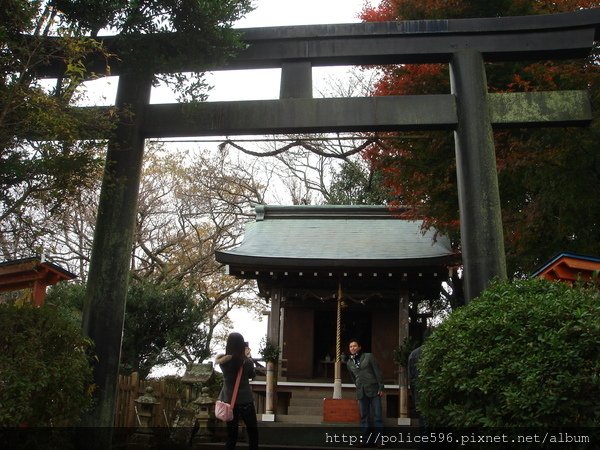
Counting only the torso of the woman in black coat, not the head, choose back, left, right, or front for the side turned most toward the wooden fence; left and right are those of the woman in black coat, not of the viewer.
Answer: left

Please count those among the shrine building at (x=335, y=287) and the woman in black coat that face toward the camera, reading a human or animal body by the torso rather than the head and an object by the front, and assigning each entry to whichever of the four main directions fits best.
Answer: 1

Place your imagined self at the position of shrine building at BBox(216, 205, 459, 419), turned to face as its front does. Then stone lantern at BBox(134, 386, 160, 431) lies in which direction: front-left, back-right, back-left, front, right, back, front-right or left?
front-right

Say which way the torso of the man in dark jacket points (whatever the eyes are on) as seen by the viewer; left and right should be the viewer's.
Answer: facing the viewer and to the left of the viewer

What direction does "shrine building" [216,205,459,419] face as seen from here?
toward the camera

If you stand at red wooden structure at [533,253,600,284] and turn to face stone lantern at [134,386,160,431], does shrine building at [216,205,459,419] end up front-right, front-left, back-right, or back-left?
front-right

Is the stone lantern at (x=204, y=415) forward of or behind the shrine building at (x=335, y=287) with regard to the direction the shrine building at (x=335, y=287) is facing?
forward

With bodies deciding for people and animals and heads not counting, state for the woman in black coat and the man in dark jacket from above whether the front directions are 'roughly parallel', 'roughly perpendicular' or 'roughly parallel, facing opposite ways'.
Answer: roughly parallel, facing opposite ways

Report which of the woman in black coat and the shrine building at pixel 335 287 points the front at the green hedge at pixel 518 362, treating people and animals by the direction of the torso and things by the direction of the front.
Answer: the shrine building

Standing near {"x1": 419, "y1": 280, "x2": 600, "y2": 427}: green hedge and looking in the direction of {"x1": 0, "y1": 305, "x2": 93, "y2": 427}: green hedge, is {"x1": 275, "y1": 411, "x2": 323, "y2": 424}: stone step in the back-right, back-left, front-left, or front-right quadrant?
front-right

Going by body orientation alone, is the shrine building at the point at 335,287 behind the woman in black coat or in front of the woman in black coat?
in front

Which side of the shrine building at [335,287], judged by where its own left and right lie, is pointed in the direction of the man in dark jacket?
front

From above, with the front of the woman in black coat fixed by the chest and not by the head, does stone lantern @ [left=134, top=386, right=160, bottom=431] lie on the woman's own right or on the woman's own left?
on the woman's own left

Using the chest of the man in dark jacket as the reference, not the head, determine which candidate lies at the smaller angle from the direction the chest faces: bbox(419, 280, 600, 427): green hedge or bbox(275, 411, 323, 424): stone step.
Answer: the green hedge

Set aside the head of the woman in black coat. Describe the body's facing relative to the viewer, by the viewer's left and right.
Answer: facing away from the viewer and to the right of the viewer
